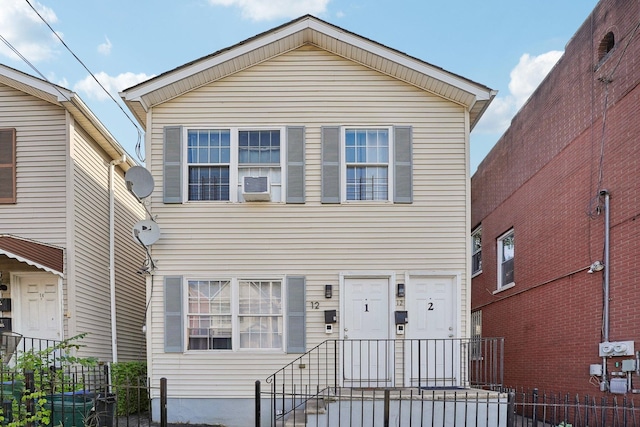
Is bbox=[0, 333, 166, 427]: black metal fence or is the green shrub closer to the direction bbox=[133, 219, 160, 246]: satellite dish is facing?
the black metal fence

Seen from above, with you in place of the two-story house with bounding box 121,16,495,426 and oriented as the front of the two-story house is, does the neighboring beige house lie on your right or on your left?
on your right

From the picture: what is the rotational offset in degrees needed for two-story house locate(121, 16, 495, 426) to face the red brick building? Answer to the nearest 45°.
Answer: approximately 90° to its left

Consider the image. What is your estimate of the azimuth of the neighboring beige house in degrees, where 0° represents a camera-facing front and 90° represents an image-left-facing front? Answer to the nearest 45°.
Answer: approximately 0°
